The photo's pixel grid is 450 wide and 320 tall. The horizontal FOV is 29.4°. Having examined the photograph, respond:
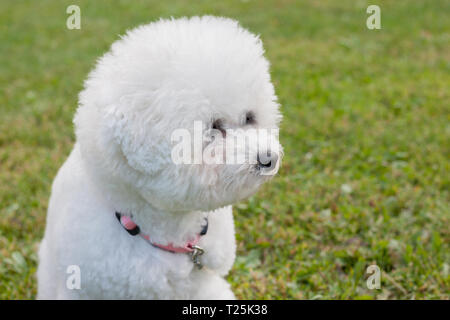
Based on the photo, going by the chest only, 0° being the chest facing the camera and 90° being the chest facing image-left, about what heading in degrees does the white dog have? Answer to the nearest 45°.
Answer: approximately 315°
